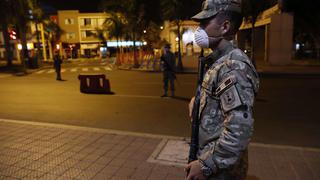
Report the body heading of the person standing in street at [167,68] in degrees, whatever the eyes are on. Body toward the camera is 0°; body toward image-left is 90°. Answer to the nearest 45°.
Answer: approximately 45°

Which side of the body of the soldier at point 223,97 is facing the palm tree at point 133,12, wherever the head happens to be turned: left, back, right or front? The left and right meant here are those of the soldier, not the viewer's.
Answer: right

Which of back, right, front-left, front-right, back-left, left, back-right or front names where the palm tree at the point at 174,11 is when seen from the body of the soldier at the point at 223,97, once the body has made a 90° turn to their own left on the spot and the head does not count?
back

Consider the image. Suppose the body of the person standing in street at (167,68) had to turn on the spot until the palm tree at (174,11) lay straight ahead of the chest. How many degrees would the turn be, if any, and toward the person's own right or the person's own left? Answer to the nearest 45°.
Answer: approximately 135° to the person's own right

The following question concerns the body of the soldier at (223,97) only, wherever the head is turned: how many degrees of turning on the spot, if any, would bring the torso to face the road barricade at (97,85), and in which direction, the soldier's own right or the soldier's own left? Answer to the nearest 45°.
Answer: approximately 45° to the soldier's own right

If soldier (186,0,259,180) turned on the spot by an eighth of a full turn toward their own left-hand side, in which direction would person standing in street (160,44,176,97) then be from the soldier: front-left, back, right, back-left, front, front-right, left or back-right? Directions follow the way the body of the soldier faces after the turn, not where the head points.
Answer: back-right

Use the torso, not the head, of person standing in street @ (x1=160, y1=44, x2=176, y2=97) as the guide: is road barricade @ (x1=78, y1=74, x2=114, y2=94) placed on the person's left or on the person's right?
on the person's right

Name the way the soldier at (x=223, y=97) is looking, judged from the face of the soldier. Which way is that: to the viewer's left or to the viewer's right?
to the viewer's left

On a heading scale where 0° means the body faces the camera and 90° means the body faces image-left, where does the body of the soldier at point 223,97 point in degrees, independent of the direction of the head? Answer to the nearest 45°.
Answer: approximately 90°
